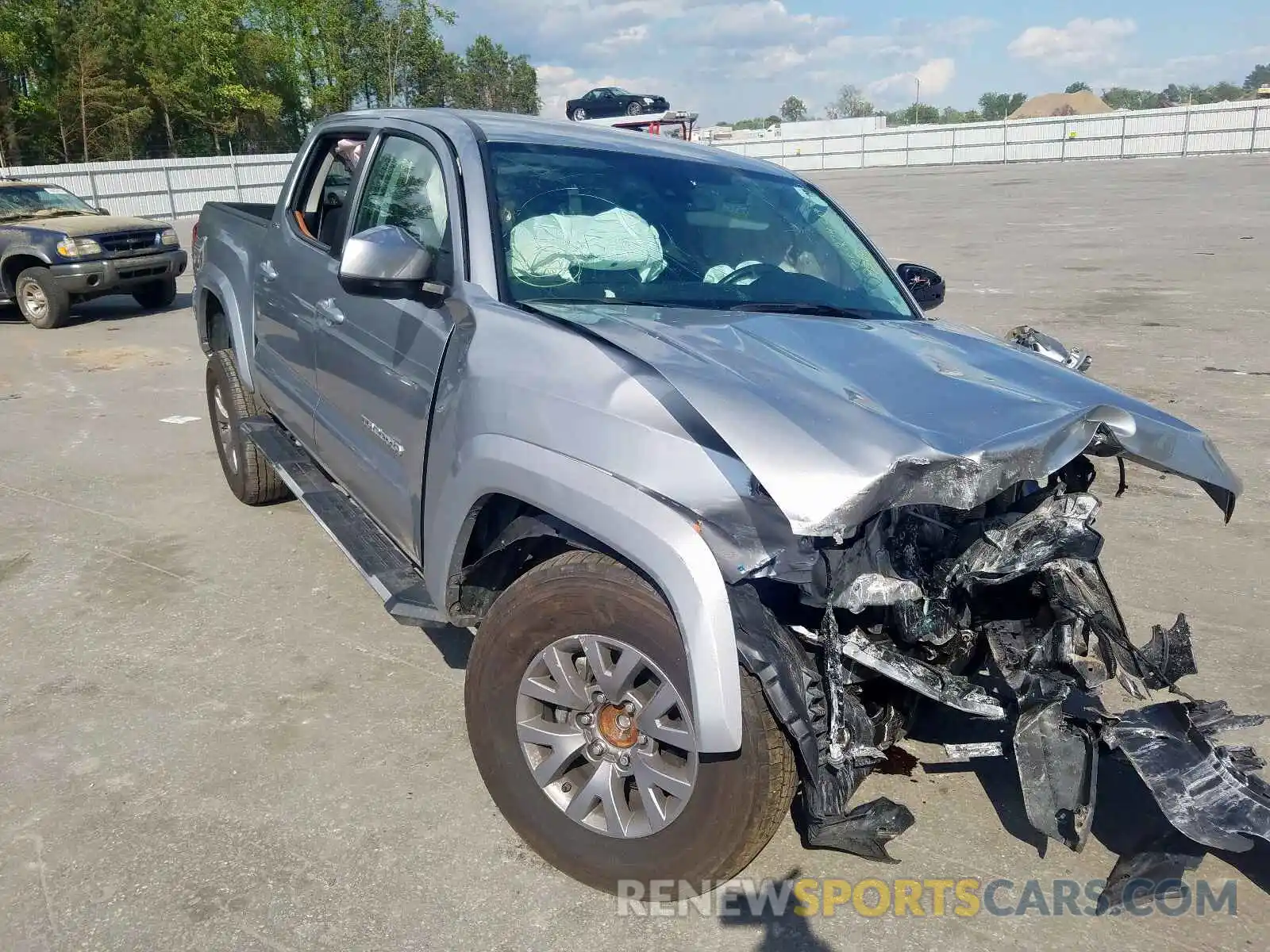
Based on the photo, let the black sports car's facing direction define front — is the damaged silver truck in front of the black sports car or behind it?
in front

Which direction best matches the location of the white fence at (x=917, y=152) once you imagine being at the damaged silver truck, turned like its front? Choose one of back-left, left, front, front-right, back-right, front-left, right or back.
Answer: back-left

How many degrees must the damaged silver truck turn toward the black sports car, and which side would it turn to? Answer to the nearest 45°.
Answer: approximately 135° to its left

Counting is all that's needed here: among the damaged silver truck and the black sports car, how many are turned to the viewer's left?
0

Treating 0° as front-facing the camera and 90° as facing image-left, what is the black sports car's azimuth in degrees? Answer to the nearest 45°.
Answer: approximately 315°
